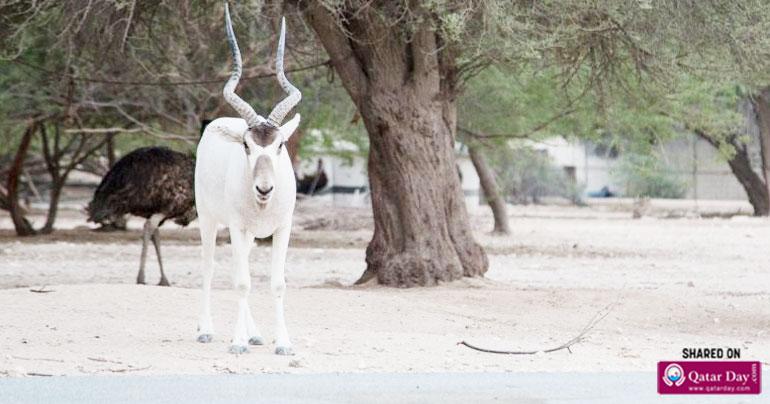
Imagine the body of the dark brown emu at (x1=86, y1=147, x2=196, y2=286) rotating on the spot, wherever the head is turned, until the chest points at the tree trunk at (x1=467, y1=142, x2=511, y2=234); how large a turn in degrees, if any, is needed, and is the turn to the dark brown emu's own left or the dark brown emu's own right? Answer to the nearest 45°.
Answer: approximately 45° to the dark brown emu's own left

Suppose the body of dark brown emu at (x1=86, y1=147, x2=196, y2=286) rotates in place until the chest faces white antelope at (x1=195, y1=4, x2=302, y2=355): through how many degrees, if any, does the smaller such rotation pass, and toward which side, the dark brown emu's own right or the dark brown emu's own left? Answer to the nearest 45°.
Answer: approximately 90° to the dark brown emu's own right

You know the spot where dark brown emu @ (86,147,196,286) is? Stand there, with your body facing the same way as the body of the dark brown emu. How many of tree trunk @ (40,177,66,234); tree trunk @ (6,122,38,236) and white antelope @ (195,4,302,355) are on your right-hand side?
1

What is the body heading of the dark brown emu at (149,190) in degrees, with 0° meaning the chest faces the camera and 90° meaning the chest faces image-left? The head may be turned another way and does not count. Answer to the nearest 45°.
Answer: approximately 270°

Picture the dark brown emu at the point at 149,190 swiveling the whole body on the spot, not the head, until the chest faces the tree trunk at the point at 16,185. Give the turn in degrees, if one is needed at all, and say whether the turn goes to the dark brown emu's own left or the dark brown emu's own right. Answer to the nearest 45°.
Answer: approximately 90° to the dark brown emu's own left

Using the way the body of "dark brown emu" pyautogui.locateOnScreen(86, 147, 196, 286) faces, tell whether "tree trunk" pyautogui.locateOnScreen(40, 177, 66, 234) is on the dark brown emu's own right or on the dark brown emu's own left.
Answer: on the dark brown emu's own left

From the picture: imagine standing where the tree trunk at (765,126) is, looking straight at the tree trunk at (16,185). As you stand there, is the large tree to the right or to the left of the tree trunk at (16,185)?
left

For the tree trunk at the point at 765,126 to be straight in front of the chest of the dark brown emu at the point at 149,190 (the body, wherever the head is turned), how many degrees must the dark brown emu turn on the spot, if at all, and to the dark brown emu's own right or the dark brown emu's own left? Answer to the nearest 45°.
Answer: approximately 45° to the dark brown emu's own left
